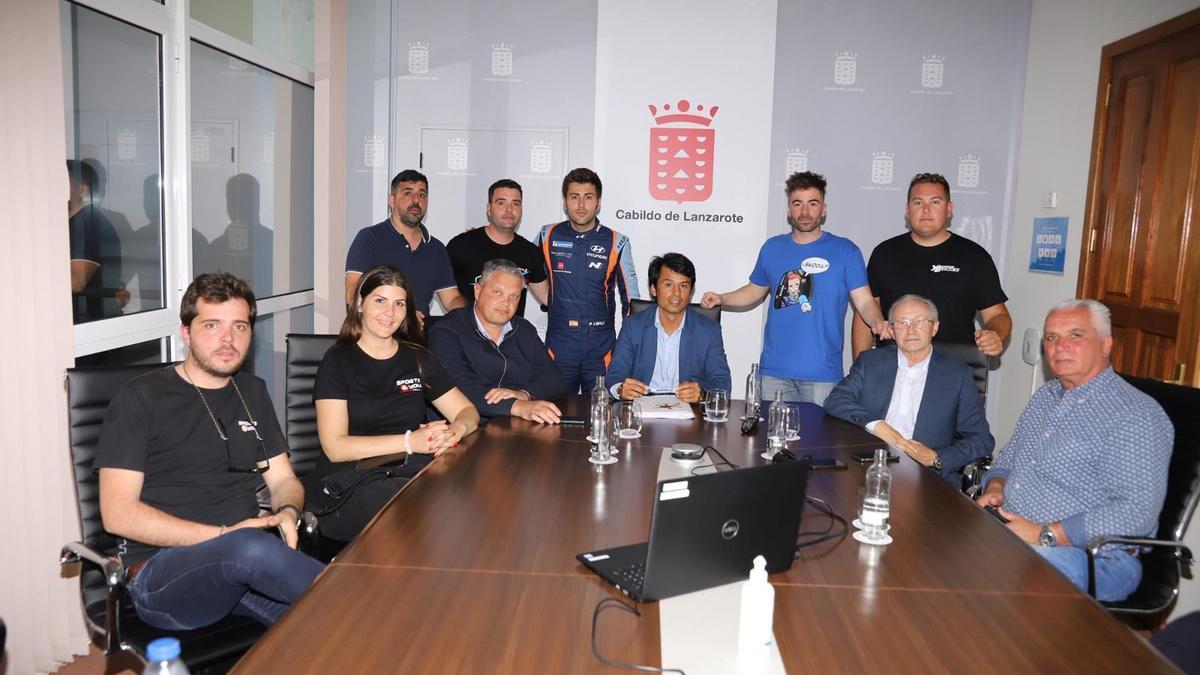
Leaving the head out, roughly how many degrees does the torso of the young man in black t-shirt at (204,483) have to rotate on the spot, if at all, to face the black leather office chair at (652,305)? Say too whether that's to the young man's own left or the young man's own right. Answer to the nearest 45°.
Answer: approximately 90° to the young man's own left

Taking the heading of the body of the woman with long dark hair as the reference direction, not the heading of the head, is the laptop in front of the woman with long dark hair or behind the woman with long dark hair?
in front

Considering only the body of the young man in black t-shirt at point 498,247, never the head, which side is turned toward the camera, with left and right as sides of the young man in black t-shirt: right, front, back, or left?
front

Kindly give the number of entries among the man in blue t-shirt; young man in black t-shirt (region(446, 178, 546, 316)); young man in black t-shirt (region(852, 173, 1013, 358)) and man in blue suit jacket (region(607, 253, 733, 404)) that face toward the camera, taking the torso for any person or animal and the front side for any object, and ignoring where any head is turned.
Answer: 4

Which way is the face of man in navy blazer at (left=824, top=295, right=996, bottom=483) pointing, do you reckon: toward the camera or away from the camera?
toward the camera

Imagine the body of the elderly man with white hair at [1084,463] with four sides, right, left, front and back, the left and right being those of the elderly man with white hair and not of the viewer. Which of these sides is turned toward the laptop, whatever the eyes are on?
front

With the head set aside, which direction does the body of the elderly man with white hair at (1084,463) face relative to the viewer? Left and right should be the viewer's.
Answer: facing the viewer and to the left of the viewer

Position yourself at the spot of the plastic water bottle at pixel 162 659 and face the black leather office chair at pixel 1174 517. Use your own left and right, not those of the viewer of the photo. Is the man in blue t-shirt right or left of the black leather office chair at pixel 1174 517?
left

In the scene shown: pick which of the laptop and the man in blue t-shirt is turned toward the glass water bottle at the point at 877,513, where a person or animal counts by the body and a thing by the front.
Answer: the man in blue t-shirt

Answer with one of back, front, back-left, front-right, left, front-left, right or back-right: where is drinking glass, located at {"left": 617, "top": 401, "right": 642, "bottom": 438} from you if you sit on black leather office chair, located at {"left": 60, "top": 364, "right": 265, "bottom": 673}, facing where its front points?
front-left

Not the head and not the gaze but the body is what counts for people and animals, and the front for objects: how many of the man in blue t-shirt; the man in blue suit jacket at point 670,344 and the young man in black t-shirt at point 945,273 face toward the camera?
3

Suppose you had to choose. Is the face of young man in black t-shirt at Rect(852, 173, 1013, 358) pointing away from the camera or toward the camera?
toward the camera

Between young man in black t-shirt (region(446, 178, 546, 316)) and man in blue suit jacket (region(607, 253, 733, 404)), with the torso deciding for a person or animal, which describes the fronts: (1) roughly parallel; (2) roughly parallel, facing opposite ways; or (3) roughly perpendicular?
roughly parallel

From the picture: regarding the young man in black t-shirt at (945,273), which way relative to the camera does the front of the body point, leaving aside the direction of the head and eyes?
toward the camera

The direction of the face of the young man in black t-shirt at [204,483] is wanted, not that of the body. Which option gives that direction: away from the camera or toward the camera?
toward the camera

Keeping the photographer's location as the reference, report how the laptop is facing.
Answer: facing away from the viewer and to the left of the viewer
